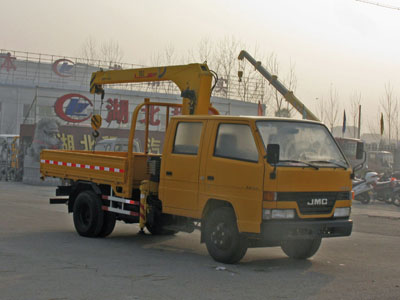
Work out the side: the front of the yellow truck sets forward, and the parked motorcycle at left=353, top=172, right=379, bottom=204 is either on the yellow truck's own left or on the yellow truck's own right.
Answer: on the yellow truck's own left

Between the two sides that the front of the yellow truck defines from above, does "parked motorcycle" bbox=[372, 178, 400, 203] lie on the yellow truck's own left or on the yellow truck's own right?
on the yellow truck's own left

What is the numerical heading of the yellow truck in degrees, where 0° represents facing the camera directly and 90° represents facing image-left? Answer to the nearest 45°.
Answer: approximately 315°

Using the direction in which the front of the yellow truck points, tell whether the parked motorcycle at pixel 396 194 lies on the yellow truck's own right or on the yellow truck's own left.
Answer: on the yellow truck's own left
